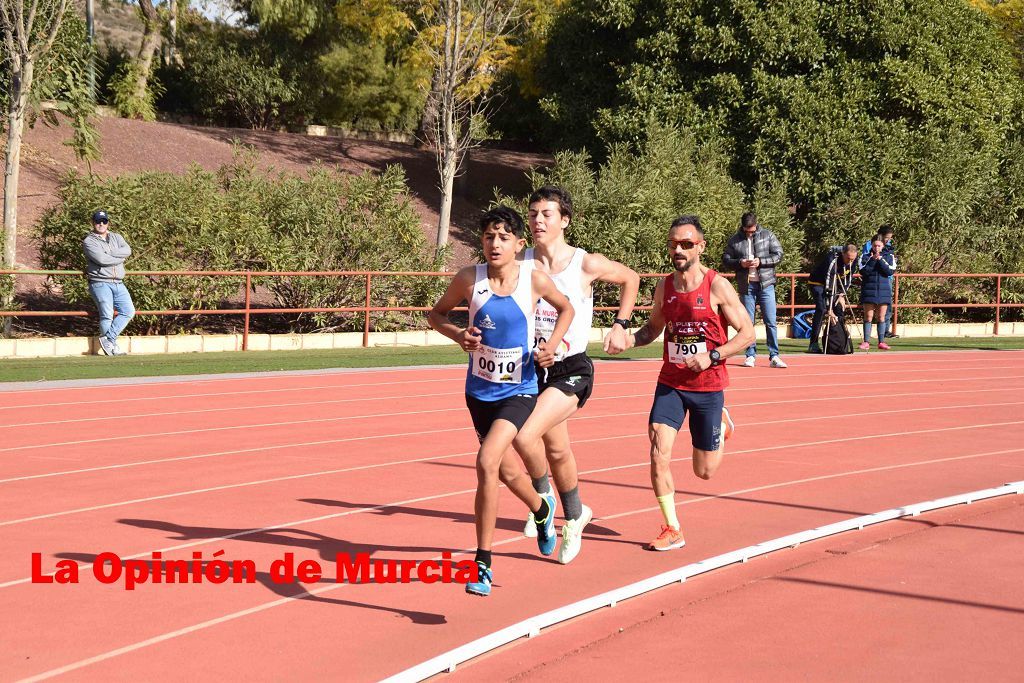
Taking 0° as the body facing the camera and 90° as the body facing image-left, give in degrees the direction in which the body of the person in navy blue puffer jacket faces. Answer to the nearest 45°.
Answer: approximately 0°

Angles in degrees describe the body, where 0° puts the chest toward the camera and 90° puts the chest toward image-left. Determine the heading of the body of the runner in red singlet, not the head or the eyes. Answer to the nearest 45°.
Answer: approximately 45°

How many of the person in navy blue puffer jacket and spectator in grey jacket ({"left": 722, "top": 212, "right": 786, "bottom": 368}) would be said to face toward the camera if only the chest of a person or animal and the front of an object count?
2

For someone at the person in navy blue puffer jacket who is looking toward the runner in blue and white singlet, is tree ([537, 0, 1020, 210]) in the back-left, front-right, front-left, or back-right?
back-right

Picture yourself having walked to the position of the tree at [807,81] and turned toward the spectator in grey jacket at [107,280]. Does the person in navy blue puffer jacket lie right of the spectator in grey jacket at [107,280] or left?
left

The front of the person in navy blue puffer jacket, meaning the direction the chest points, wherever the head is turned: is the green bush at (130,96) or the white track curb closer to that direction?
the white track curb

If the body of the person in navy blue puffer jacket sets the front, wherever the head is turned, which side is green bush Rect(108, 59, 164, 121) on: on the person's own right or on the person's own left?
on the person's own right

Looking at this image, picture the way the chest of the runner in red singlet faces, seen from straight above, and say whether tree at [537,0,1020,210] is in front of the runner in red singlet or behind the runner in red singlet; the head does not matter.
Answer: behind

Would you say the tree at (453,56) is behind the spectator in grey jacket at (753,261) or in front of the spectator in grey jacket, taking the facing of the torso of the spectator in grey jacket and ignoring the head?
behind

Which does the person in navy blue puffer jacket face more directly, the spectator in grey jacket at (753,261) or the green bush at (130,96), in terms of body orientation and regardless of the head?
the spectator in grey jacket
